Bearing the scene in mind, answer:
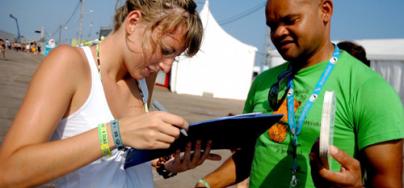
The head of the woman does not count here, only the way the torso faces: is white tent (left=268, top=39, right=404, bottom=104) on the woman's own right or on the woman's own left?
on the woman's own left

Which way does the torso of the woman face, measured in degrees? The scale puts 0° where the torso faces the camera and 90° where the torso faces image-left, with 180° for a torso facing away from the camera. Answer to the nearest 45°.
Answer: approximately 315°

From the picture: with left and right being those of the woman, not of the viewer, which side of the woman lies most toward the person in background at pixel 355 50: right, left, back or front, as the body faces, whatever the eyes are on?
left

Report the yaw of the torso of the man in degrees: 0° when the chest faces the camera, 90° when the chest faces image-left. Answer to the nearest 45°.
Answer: approximately 45°

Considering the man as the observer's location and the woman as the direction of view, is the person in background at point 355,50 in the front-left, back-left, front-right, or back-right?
back-right

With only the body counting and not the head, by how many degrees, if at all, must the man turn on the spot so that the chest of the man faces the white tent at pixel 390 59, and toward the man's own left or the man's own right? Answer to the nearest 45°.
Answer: approximately 135° to the man's own right

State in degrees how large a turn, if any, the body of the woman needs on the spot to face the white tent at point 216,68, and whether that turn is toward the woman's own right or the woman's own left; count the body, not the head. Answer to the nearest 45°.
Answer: approximately 135° to the woman's own left
